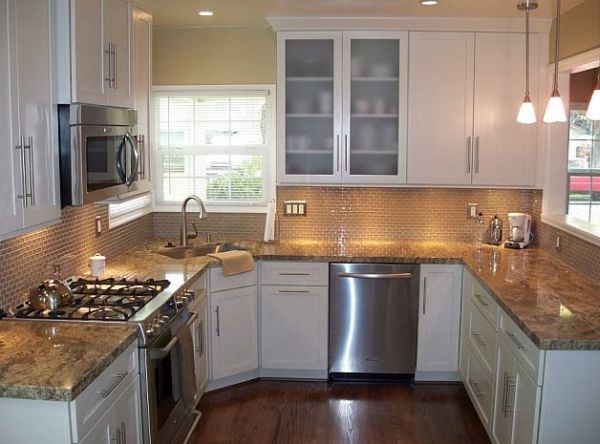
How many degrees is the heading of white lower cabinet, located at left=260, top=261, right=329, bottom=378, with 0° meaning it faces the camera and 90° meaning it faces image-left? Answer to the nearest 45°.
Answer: approximately 0°

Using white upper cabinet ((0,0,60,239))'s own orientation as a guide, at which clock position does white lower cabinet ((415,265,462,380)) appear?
The white lower cabinet is roughly at 10 o'clock from the white upper cabinet.

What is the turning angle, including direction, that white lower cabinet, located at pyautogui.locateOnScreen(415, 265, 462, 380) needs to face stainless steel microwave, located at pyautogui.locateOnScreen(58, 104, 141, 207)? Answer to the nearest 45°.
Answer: approximately 45° to its right

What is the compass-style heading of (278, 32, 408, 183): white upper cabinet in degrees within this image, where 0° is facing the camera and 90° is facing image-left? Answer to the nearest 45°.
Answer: approximately 0°

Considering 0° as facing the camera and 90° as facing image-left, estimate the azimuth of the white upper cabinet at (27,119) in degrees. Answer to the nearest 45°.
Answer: approximately 315°
